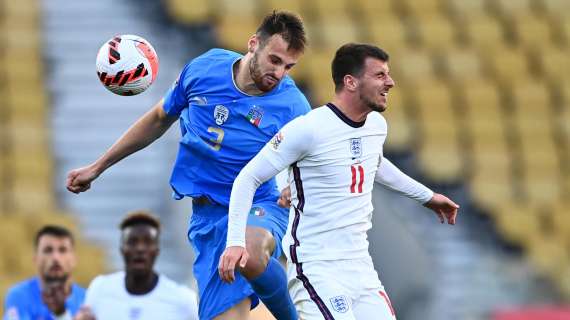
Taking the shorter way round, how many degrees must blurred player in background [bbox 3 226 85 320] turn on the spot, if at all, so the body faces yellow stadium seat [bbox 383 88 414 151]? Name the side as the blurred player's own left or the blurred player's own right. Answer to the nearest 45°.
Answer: approximately 135° to the blurred player's own left

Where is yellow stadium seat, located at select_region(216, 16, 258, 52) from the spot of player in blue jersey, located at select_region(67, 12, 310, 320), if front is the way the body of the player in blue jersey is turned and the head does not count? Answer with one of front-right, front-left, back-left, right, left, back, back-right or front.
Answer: back

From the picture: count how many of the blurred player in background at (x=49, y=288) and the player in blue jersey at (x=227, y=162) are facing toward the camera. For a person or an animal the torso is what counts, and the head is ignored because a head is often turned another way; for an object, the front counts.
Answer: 2

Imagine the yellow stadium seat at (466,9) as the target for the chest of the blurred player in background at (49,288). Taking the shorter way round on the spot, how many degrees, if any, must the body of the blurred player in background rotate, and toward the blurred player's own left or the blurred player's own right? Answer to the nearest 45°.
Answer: approximately 135° to the blurred player's own left

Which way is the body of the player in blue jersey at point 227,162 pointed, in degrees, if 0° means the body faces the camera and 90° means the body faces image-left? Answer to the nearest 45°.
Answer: approximately 0°

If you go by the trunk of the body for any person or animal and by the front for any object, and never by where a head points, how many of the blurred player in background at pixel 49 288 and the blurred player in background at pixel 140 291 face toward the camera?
2

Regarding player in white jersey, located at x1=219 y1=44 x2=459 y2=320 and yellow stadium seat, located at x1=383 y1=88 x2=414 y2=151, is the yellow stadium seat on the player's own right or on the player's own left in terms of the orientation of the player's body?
on the player's own left

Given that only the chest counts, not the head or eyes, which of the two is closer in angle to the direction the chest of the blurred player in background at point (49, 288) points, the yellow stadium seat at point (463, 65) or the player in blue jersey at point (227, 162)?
the player in blue jersey
